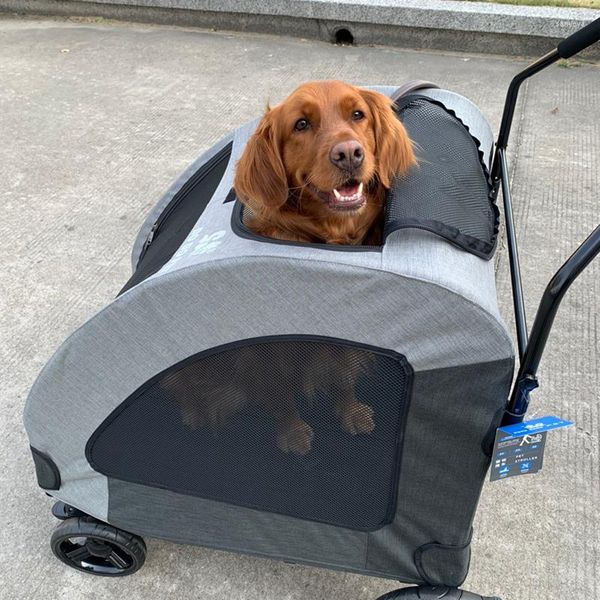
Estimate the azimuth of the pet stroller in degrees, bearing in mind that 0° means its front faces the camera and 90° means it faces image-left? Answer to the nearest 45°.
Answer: approximately 90°
